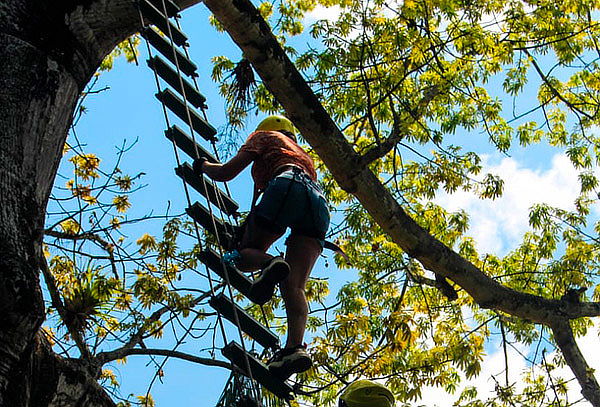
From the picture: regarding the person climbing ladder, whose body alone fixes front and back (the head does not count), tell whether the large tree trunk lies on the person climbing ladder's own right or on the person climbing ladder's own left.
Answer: on the person climbing ladder's own left

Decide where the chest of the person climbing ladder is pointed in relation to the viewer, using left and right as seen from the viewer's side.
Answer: facing away from the viewer and to the left of the viewer
